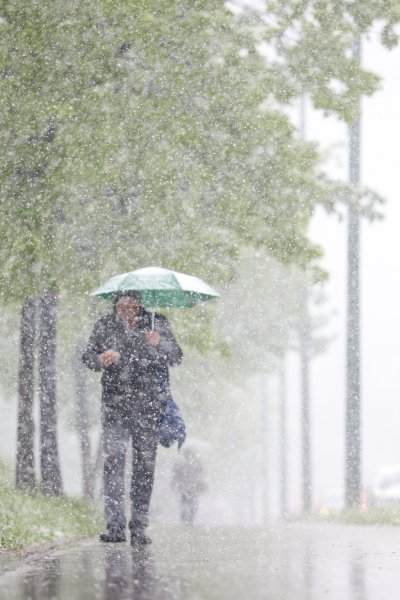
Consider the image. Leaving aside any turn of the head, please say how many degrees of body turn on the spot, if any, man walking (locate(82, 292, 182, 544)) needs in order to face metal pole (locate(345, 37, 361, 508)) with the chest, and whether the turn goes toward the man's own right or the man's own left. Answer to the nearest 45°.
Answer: approximately 180°

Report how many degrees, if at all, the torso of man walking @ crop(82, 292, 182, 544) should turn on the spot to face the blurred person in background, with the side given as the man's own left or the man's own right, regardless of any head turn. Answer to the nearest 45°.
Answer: approximately 180°

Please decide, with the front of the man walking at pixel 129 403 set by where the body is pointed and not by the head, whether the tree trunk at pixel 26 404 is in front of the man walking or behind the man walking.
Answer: behind

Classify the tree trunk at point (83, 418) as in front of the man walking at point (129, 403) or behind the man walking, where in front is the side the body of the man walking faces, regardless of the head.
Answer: behind

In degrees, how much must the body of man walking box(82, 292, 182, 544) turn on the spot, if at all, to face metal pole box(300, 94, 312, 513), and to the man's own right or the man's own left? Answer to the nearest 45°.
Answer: approximately 180°

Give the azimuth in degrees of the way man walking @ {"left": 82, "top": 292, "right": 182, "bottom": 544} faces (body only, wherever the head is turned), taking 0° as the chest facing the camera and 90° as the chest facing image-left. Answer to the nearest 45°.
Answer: approximately 0°

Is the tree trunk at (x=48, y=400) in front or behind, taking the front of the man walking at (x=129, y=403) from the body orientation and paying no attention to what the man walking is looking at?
behind
